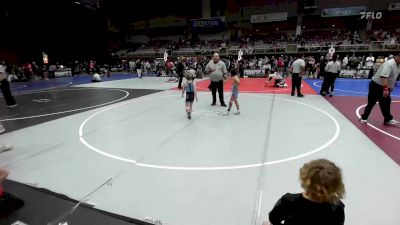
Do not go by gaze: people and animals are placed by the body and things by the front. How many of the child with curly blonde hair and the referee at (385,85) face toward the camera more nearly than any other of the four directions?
0

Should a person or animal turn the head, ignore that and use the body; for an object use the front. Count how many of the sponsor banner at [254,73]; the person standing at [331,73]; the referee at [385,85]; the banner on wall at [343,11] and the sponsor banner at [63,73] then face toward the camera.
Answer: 3

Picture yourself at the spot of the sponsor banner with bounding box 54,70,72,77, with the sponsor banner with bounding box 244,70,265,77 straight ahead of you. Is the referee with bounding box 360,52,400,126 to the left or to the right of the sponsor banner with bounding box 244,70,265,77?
right

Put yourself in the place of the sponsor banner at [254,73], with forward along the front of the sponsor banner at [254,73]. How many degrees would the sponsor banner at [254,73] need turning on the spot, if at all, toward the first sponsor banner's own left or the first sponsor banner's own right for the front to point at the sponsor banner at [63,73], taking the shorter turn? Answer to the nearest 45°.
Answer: approximately 90° to the first sponsor banner's own right

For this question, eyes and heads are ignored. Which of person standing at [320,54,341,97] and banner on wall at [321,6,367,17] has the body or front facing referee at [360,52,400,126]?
the banner on wall

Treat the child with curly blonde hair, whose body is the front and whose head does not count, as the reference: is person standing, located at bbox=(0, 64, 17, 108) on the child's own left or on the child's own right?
on the child's own left

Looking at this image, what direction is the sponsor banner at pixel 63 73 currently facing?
toward the camera

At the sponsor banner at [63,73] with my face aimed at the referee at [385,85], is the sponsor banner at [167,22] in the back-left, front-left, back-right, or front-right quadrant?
back-left

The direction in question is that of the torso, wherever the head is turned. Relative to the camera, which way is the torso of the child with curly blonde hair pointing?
away from the camera

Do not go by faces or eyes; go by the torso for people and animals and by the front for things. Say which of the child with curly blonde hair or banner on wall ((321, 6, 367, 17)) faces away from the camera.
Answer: the child with curly blonde hair
